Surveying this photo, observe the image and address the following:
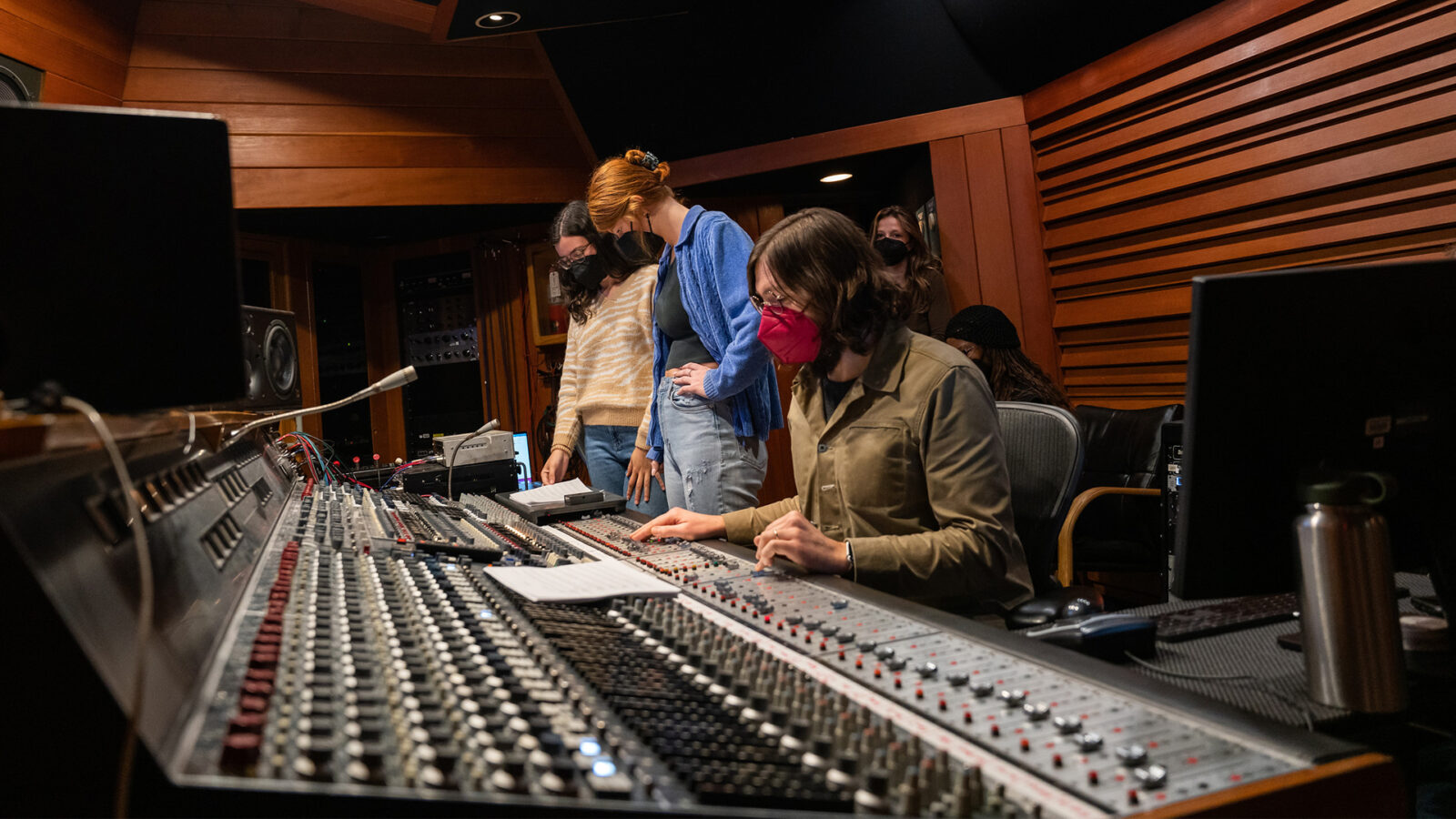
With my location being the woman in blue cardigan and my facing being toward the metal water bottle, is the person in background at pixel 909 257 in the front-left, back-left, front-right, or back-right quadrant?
back-left

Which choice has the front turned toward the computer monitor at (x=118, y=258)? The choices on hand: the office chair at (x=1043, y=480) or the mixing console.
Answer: the office chair

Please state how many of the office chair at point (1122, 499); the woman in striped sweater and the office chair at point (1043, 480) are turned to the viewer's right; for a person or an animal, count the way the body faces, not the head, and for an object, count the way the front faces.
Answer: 0

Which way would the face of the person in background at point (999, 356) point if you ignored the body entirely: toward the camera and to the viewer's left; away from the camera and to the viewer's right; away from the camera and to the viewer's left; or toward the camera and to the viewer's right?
toward the camera and to the viewer's left

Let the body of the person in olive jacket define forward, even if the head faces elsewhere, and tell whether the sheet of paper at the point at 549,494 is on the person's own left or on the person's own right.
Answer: on the person's own right

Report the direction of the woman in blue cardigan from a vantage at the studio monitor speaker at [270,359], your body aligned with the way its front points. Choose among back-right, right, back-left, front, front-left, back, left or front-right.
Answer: front

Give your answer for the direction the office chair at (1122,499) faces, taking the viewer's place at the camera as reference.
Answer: facing the viewer and to the left of the viewer

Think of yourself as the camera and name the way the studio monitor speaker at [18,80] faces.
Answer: facing the viewer and to the right of the viewer

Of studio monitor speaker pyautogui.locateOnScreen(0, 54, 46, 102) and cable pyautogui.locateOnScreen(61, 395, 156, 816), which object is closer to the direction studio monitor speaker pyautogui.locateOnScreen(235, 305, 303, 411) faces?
the cable

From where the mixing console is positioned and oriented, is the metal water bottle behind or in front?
in front

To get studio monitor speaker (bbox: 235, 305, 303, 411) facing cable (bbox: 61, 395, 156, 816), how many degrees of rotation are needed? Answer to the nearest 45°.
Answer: approximately 45° to its right
